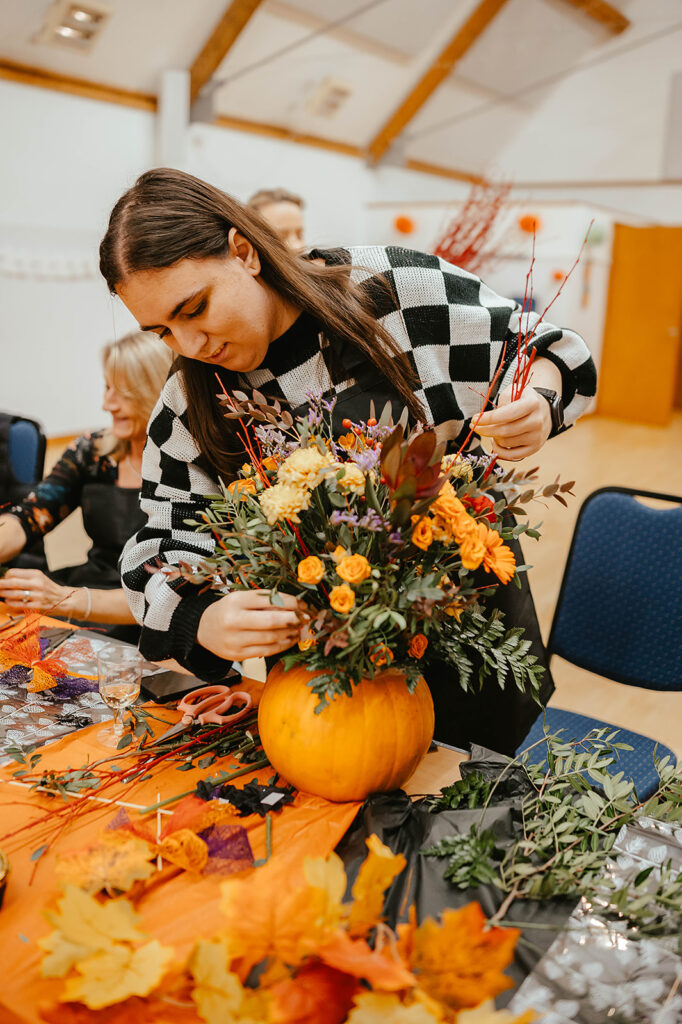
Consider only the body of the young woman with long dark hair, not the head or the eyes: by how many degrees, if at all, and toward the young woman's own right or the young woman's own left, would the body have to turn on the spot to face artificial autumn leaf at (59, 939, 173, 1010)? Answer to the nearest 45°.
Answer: approximately 45° to the young woman's own left

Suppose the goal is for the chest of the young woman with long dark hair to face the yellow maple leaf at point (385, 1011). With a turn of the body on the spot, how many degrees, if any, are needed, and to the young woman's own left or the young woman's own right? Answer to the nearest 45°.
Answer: approximately 45° to the young woman's own left

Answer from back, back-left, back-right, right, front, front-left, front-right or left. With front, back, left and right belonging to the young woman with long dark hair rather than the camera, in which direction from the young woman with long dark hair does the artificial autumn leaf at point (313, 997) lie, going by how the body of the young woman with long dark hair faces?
front-left

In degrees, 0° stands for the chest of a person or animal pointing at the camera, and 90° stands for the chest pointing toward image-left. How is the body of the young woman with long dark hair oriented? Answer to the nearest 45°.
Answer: approximately 45°

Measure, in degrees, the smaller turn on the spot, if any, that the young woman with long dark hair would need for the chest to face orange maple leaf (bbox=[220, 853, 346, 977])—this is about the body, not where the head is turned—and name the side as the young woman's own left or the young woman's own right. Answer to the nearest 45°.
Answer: approximately 45° to the young woman's own left

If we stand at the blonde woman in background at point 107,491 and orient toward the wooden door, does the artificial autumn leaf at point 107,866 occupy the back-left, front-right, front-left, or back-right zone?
back-right
